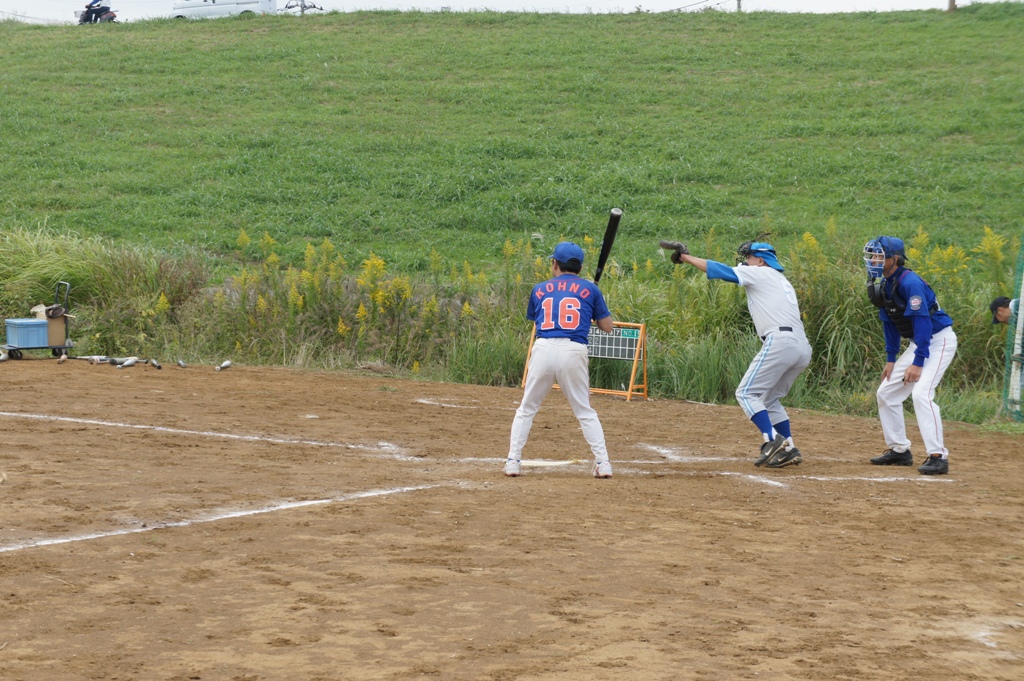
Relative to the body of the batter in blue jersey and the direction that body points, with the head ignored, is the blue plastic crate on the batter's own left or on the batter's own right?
on the batter's own left

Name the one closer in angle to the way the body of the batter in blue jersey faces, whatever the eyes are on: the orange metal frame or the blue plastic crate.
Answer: the orange metal frame

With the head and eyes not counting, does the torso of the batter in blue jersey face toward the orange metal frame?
yes

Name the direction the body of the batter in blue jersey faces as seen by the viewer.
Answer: away from the camera

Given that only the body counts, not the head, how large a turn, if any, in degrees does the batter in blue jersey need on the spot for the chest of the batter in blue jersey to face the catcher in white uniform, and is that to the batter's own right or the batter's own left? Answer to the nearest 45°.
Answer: approximately 45° to the batter's own right

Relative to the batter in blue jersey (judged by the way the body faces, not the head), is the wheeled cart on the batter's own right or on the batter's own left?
on the batter's own left

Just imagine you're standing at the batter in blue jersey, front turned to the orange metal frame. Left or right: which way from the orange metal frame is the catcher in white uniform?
right

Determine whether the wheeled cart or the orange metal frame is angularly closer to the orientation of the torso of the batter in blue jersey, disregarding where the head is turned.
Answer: the orange metal frame

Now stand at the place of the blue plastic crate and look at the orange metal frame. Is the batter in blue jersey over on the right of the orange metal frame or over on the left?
right
